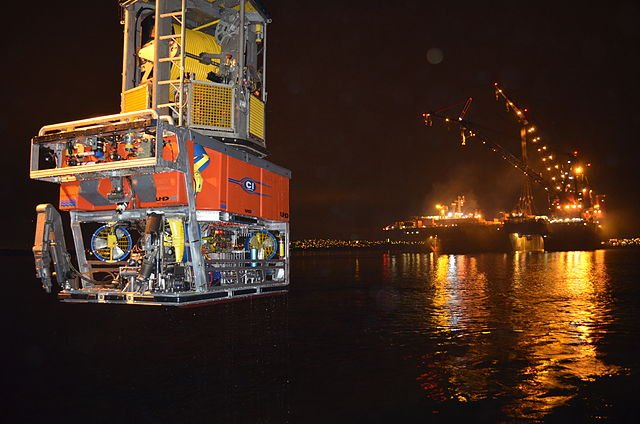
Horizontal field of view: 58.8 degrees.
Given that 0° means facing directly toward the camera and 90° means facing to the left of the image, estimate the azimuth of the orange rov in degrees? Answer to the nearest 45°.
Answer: approximately 45°
